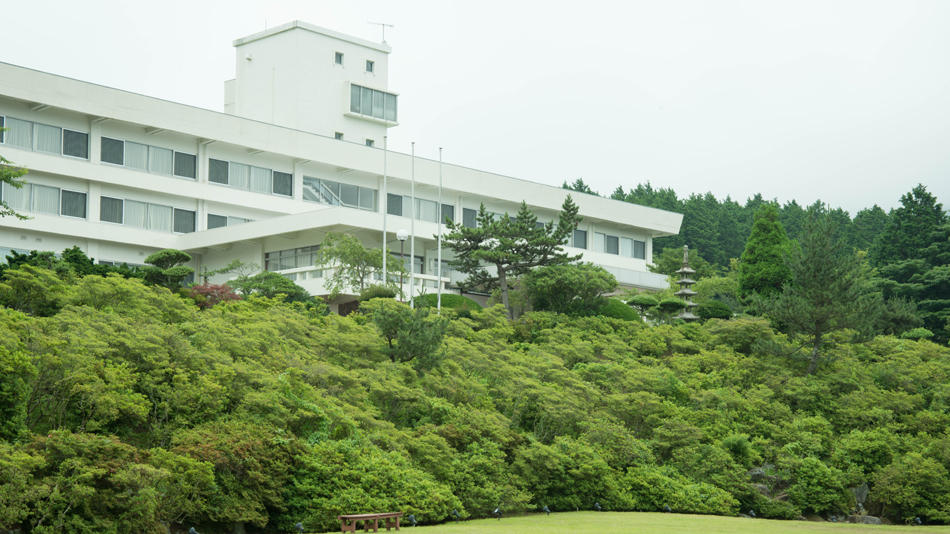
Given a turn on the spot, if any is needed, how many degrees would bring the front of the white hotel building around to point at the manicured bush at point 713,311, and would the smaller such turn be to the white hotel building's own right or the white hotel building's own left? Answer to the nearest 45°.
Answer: approximately 45° to the white hotel building's own left

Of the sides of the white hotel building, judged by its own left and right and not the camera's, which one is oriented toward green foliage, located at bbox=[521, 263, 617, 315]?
front

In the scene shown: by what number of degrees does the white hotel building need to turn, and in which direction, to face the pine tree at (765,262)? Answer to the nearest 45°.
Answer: approximately 45° to its left

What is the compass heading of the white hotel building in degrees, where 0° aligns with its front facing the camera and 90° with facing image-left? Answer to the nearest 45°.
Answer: approximately 315°

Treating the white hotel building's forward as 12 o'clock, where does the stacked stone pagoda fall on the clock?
The stacked stone pagoda is roughly at 11 o'clock from the white hotel building.

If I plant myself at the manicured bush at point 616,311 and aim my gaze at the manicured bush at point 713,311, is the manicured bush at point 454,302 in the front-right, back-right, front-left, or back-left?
back-left

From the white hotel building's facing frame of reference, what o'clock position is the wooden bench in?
The wooden bench is roughly at 1 o'clock from the white hotel building.
